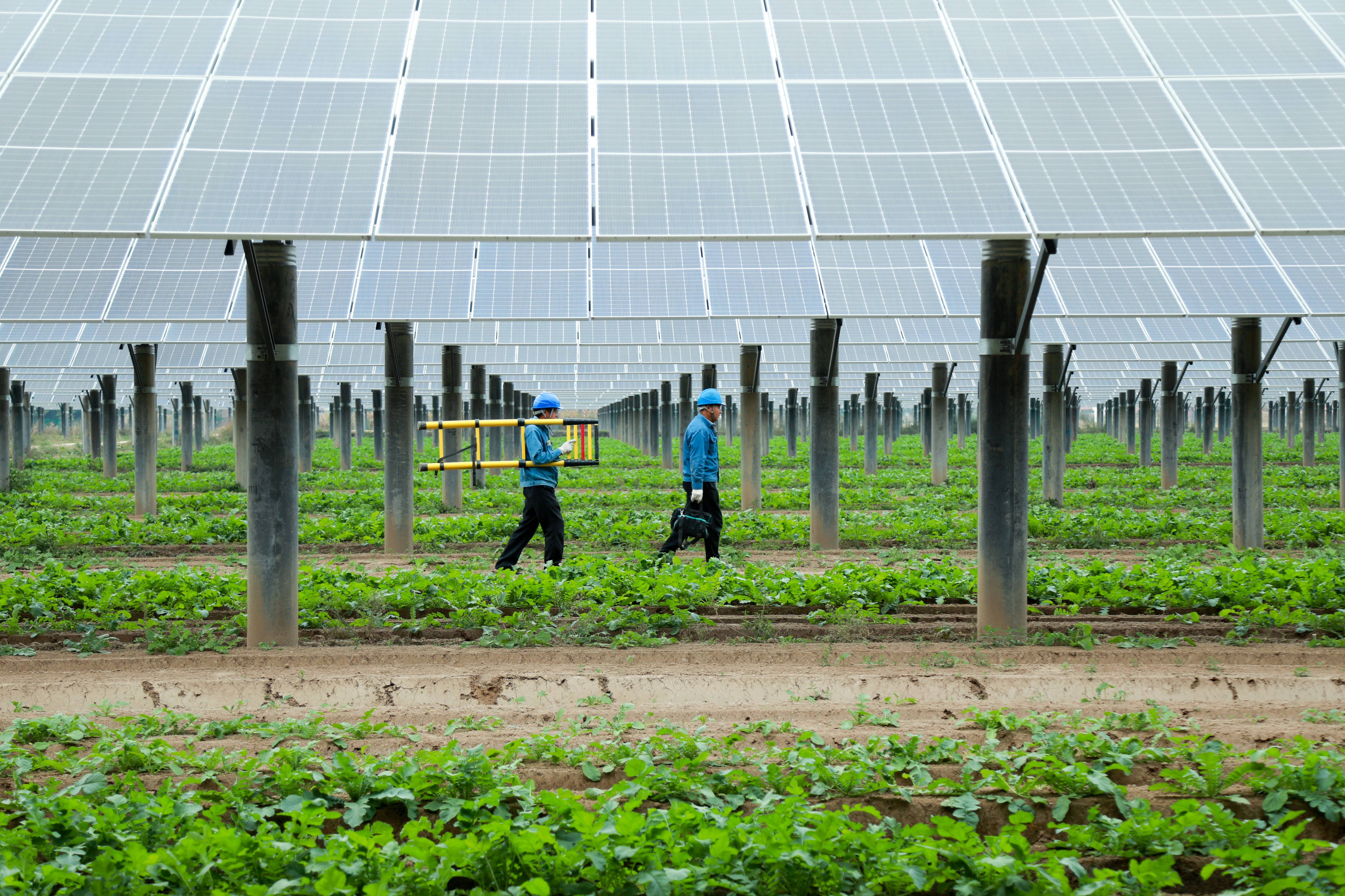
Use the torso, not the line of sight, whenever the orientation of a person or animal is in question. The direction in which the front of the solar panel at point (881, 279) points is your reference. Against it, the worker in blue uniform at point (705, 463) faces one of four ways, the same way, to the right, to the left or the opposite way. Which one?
to the left

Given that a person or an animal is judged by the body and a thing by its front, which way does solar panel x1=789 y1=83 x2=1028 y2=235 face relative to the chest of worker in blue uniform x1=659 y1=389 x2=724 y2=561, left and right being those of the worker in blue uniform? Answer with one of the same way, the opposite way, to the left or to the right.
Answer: to the right

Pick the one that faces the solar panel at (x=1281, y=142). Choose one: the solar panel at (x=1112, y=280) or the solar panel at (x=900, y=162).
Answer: the solar panel at (x=1112, y=280)
